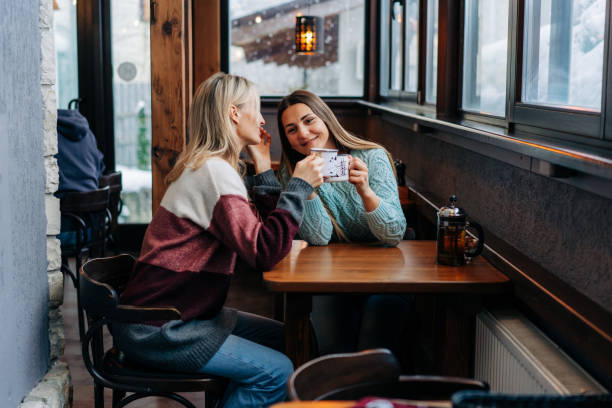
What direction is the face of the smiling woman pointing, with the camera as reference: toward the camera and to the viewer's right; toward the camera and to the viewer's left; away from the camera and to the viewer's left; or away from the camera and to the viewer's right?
toward the camera and to the viewer's left

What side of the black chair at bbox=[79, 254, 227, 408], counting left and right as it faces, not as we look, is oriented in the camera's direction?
right

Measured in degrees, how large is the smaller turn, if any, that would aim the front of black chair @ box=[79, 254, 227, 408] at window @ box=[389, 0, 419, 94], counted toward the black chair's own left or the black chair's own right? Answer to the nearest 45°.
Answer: approximately 45° to the black chair's own left

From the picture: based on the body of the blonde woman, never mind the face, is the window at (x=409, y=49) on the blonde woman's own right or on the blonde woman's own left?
on the blonde woman's own left

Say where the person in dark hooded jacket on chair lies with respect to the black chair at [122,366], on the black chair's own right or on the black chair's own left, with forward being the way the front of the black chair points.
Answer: on the black chair's own left

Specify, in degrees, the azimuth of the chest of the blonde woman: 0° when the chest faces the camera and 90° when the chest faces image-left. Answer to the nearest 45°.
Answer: approximately 270°

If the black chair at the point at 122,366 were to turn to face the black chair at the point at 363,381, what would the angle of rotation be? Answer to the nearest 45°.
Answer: approximately 45° to its right
